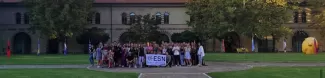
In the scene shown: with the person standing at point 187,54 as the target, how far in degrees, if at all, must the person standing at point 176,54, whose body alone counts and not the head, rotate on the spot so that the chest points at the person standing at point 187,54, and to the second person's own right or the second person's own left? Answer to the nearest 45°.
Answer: approximately 90° to the second person's own left

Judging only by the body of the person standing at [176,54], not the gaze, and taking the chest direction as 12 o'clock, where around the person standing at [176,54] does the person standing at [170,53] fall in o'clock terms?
the person standing at [170,53] is roughly at 3 o'clock from the person standing at [176,54].

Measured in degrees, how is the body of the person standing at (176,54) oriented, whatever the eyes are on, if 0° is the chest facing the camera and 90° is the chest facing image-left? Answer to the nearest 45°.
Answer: approximately 0°

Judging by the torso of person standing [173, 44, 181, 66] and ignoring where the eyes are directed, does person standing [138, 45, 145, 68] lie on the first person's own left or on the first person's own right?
on the first person's own right

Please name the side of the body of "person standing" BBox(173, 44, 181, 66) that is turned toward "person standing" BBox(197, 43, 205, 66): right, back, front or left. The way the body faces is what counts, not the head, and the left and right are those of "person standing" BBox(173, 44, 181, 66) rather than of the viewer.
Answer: left

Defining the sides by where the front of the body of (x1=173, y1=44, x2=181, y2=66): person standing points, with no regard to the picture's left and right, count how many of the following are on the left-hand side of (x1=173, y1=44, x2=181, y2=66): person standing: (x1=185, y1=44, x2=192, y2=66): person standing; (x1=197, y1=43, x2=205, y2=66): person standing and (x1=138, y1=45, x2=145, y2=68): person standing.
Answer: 2
